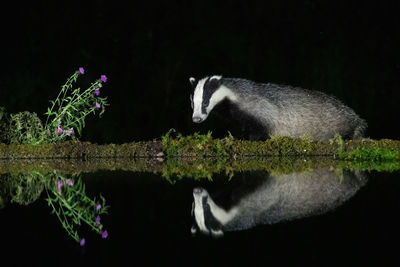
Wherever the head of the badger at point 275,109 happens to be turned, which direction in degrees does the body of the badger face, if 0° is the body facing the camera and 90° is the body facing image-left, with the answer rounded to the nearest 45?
approximately 90°
